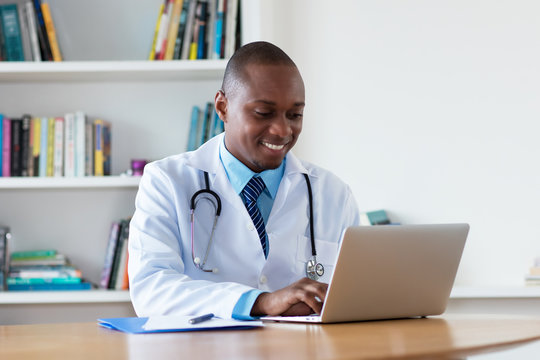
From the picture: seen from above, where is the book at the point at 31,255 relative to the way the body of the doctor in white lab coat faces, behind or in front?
behind

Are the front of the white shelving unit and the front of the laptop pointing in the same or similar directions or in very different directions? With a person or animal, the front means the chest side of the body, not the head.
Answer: very different directions

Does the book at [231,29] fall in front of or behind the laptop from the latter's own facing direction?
in front

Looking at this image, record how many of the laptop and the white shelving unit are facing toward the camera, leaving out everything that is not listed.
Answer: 1

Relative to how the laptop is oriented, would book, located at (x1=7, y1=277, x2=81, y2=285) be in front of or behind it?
in front

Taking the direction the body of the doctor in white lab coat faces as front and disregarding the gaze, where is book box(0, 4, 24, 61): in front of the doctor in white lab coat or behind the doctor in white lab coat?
behind

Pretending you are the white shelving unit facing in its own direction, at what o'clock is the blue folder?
The blue folder is roughly at 12 o'clock from the white shelving unit.

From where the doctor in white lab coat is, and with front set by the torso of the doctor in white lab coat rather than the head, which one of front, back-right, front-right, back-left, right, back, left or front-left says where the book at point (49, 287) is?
back

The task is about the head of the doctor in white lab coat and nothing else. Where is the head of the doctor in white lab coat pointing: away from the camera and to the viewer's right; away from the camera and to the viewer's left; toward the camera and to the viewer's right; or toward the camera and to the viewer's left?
toward the camera and to the viewer's right

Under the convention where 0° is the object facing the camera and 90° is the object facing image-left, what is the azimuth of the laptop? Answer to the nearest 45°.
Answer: approximately 135°

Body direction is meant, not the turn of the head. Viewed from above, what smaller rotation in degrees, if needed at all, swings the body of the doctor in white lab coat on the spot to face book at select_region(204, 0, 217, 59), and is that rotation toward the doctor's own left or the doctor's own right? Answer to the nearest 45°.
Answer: approximately 135° to the doctor's own left

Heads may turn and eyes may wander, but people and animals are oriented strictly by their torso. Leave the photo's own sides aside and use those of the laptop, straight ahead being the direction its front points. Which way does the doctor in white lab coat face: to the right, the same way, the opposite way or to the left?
the opposite way

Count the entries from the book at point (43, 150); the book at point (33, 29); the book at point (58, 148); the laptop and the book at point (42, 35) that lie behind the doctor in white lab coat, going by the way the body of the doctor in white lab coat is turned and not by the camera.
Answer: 4

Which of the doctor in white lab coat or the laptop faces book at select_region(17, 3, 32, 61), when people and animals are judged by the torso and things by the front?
the laptop

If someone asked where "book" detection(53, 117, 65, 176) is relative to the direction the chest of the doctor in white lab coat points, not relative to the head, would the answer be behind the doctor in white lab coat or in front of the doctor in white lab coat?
behind

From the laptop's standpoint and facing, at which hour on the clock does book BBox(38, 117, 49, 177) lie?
The book is roughly at 12 o'clock from the laptop.
